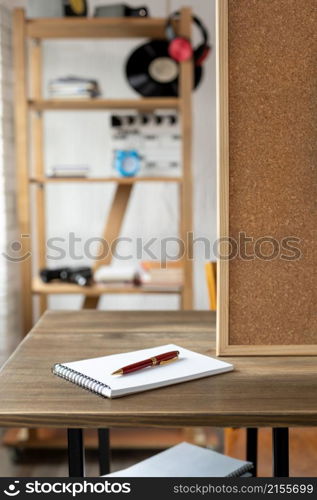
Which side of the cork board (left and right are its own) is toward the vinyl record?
back

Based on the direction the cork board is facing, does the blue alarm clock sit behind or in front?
behind

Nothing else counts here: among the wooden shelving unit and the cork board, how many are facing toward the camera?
2

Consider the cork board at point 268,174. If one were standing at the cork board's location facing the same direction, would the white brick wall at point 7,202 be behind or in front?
behind

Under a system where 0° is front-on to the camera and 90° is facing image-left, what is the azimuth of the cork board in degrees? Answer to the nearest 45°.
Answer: approximately 0°

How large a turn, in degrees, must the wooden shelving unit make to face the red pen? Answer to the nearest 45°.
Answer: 0° — it already faces it
